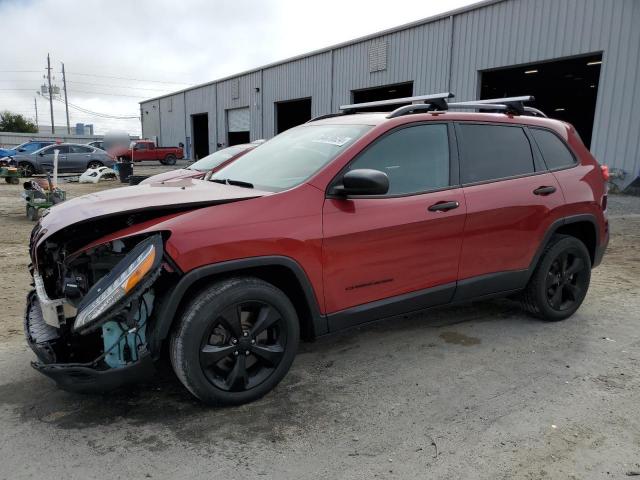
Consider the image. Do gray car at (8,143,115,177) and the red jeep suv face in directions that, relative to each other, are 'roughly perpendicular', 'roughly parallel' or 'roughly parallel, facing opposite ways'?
roughly parallel

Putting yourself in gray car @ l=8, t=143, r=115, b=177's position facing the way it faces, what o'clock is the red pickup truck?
The red pickup truck is roughly at 4 o'clock from the gray car.

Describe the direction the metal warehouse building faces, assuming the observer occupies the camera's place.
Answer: facing the viewer and to the left of the viewer

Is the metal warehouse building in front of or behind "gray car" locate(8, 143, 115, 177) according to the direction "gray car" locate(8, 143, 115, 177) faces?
behind

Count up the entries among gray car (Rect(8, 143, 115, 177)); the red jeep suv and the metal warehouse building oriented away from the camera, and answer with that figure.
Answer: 0

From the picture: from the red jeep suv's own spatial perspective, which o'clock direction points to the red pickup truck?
The red pickup truck is roughly at 4 o'clock from the red jeep suv.

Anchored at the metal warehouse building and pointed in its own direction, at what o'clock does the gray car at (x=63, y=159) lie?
The gray car is roughly at 2 o'clock from the metal warehouse building.

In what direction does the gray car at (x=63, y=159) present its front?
to the viewer's left

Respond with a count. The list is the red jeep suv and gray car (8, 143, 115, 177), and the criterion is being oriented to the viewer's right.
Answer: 0

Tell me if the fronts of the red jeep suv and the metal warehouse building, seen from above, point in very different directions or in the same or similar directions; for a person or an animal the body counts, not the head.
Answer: same or similar directions

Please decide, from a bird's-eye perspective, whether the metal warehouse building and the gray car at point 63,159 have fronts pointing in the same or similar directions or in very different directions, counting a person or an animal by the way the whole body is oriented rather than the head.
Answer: same or similar directions
